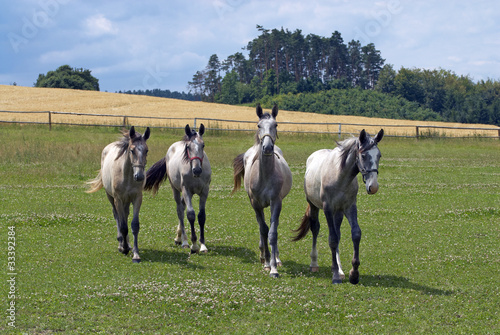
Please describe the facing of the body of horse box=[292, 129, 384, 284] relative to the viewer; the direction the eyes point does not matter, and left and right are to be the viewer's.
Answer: facing the viewer and to the right of the viewer

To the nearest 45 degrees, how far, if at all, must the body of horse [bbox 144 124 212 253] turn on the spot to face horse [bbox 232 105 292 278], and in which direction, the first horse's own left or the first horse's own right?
approximately 45° to the first horse's own left

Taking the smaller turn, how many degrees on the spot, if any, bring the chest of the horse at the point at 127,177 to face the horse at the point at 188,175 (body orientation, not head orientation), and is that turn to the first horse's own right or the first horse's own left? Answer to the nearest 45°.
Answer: approximately 90° to the first horse's own left

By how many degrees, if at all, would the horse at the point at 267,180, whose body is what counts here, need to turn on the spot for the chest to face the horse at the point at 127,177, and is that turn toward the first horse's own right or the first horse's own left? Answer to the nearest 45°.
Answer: approximately 90° to the first horse's own right

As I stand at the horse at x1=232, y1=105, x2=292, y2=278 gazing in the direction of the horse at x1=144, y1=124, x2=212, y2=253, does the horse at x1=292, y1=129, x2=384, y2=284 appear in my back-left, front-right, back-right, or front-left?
back-right

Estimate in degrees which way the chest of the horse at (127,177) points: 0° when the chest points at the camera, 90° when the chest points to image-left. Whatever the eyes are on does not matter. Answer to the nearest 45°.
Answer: approximately 315°

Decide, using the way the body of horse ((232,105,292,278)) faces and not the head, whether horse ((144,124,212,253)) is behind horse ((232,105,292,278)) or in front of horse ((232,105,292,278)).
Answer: behind

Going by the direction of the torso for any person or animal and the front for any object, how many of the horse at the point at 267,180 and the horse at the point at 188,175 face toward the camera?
2

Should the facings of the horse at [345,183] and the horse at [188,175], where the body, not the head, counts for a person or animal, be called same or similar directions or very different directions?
same or similar directions

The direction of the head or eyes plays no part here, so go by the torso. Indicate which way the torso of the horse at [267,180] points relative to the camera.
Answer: toward the camera

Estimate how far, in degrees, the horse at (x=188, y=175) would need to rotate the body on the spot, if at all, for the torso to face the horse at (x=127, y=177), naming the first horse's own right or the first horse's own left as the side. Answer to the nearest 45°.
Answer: approximately 45° to the first horse's own right
